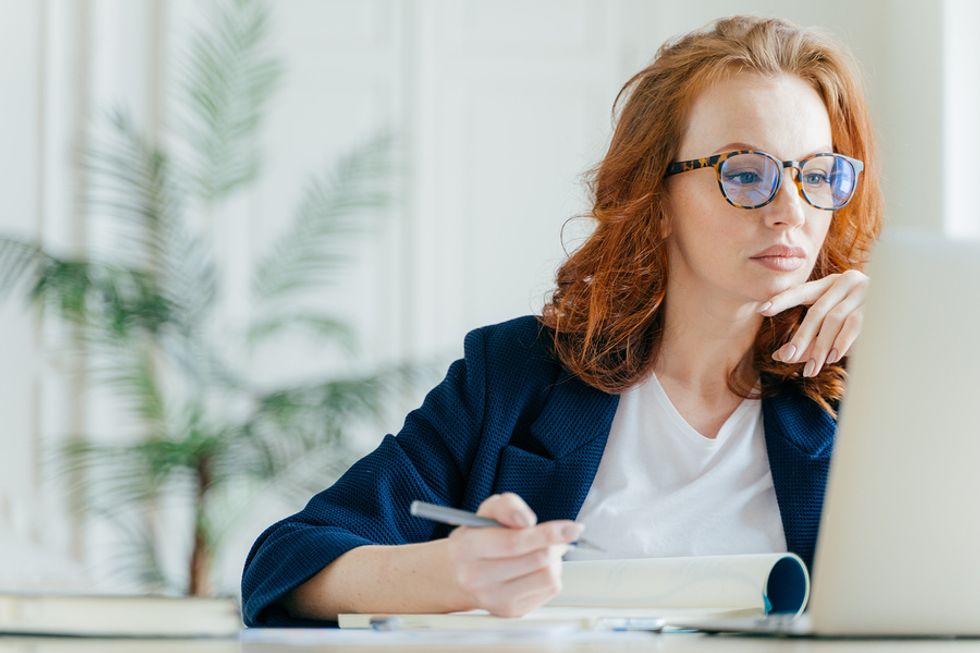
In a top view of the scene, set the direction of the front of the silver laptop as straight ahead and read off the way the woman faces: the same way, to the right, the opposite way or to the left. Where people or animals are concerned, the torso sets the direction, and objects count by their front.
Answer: the opposite way

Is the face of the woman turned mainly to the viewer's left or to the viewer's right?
to the viewer's right

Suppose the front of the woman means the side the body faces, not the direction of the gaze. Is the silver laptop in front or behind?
in front

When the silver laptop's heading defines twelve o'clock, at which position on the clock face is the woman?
The woman is roughly at 1 o'clock from the silver laptop.

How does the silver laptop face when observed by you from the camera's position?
facing away from the viewer and to the left of the viewer

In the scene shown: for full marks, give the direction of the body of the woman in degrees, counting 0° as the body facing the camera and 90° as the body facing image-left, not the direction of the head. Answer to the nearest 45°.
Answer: approximately 315°
